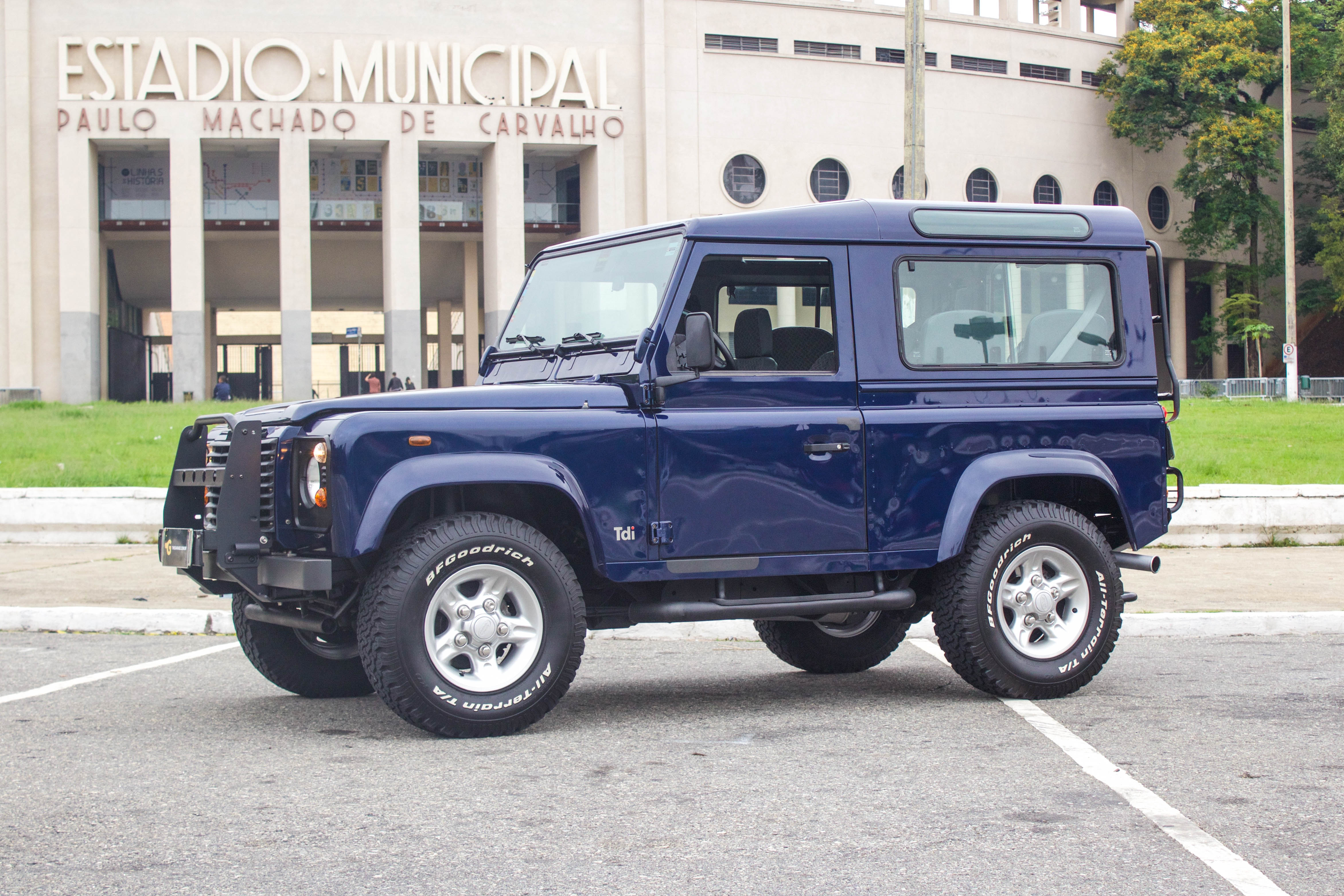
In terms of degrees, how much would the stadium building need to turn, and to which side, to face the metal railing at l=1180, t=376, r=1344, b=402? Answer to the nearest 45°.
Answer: approximately 90° to its left

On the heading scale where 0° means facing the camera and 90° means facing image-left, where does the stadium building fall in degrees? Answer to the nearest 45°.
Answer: approximately 0°

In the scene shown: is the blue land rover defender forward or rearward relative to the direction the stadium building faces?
forward

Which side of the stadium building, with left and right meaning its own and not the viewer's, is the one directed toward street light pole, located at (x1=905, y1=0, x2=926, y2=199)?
front

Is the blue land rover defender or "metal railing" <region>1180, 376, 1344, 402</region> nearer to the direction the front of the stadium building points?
the blue land rover defender

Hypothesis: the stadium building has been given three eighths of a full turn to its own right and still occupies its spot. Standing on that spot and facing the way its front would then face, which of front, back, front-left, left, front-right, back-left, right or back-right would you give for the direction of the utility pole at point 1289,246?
back-right

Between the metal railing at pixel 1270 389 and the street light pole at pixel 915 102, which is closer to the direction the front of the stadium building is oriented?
the street light pole
